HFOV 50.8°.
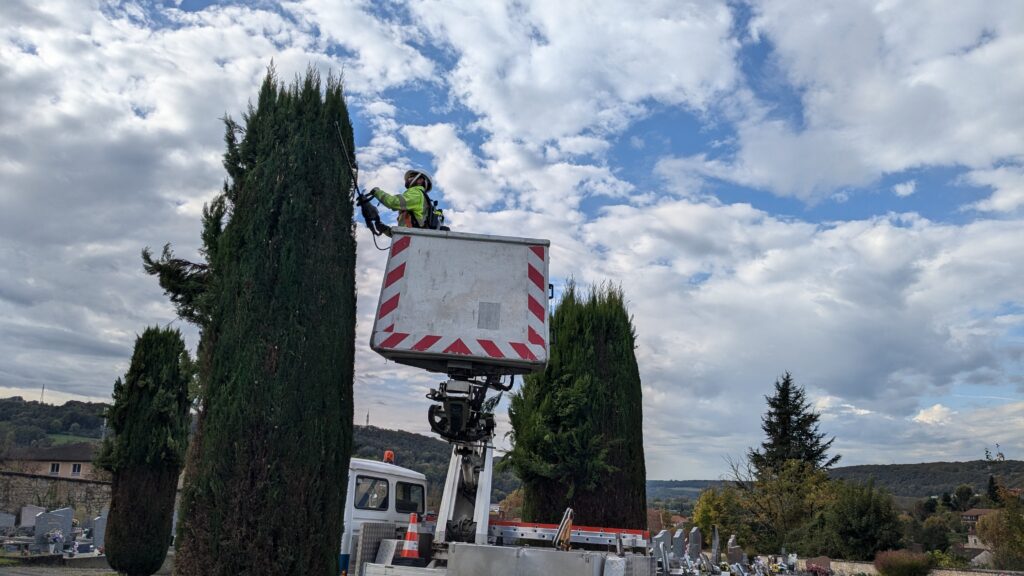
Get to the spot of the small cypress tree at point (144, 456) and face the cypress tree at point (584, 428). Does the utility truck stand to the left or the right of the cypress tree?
right

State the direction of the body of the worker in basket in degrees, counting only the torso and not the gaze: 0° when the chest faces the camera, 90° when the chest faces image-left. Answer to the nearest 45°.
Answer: approximately 90°

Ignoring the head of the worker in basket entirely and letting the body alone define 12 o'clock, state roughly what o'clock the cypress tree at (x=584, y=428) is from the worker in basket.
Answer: The cypress tree is roughly at 4 o'clock from the worker in basket.

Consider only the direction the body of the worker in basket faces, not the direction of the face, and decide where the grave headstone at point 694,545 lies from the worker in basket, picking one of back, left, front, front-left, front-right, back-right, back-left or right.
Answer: back-right

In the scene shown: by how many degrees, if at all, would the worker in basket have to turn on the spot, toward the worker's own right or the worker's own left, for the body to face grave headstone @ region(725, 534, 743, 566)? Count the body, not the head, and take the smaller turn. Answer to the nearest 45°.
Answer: approximately 135° to the worker's own right

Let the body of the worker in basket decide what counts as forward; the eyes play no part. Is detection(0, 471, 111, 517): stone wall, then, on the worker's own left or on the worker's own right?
on the worker's own right

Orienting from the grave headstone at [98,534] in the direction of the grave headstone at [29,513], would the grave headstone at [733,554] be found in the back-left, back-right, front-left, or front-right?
back-right

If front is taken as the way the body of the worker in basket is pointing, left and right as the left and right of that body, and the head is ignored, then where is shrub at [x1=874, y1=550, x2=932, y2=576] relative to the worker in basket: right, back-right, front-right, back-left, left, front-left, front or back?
back-right

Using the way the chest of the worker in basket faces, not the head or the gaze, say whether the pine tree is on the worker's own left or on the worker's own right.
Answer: on the worker's own right
